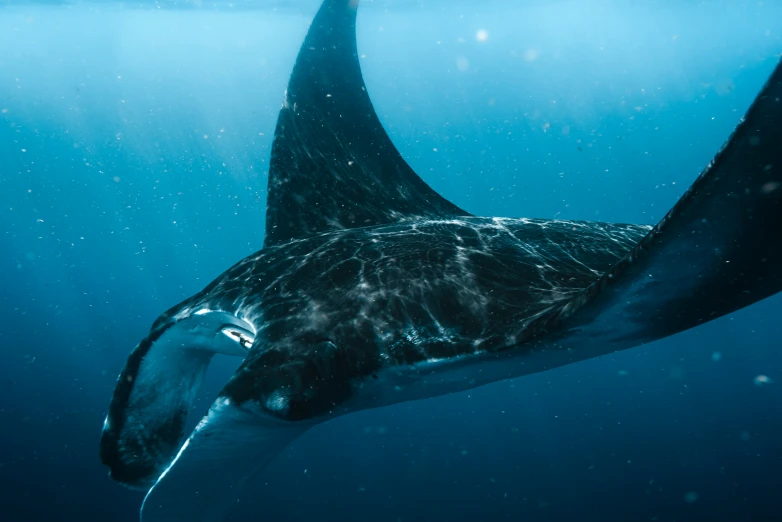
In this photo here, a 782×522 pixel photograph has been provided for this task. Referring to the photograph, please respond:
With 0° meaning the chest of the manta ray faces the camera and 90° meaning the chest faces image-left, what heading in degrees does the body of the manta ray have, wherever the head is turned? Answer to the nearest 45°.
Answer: approximately 45°

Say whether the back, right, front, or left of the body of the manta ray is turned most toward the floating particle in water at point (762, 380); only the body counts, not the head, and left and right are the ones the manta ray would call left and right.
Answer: back
